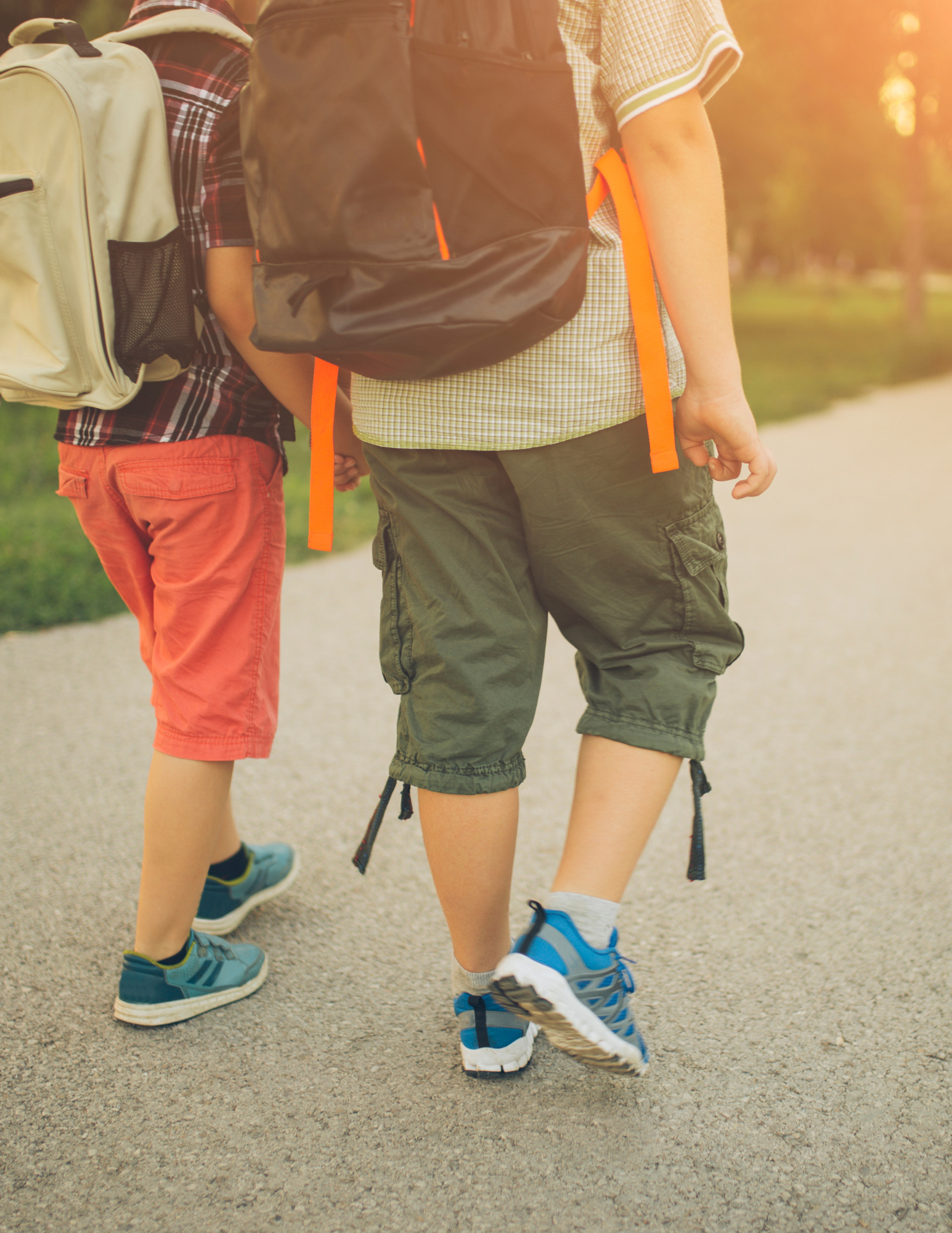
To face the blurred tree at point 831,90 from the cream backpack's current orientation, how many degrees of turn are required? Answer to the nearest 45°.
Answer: approximately 180°

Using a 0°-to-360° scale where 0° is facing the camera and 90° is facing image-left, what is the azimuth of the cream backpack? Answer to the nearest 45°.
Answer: approximately 45°
